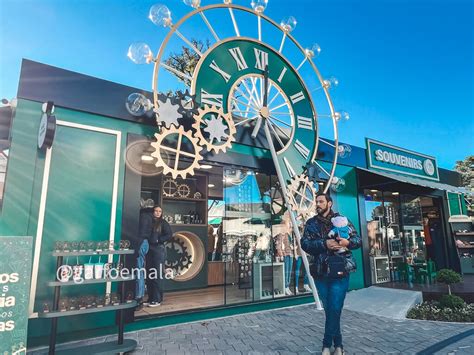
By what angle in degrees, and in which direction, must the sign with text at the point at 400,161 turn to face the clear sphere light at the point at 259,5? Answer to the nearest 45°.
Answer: approximately 45° to its right

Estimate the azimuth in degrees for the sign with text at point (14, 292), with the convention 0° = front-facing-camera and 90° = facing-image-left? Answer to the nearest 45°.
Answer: approximately 0°

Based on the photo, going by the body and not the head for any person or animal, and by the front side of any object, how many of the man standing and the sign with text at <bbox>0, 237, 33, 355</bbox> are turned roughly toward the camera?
2

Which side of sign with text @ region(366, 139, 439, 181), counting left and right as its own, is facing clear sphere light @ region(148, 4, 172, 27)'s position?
right

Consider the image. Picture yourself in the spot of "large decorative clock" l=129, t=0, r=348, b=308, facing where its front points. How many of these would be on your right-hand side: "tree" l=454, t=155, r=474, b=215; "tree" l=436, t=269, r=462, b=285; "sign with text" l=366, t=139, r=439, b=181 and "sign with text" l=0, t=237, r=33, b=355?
1

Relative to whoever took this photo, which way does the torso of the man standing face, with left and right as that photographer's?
facing the viewer

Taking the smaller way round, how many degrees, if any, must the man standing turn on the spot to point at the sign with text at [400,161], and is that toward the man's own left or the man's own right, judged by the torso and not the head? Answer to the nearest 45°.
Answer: approximately 180°

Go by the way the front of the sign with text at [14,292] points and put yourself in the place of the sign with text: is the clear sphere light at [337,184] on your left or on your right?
on your left

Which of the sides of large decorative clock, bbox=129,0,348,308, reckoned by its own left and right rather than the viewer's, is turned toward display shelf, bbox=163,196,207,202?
back

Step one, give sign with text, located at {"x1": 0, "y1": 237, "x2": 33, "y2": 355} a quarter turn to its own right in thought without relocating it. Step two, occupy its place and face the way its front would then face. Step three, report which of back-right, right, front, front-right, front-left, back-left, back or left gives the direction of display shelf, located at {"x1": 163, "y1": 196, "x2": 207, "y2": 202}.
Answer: back-right
